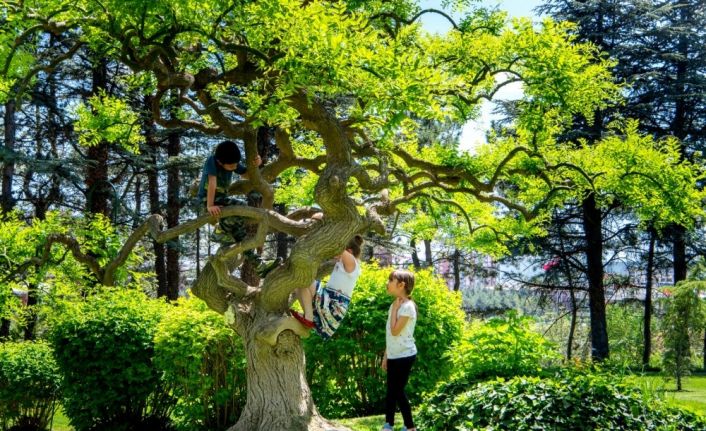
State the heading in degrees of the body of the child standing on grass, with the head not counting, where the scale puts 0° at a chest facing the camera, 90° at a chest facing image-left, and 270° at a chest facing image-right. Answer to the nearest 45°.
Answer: approximately 90°

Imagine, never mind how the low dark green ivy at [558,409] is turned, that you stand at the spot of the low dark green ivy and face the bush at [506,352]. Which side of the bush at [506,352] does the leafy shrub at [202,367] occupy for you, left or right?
left

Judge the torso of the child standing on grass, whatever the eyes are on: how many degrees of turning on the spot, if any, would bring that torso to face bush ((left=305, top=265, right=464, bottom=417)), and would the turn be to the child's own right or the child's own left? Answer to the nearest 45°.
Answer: approximately 90° to the child's own right

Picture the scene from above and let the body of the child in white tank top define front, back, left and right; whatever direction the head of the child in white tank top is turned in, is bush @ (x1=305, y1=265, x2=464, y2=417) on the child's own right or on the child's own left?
on the child's own right

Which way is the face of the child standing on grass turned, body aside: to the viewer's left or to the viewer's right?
to the viewer's left

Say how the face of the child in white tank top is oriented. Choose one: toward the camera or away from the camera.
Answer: away from the camera

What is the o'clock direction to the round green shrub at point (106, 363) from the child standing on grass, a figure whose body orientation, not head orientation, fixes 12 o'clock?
The round green shrub is roughly at 1 o'clock from the child standing on grass.

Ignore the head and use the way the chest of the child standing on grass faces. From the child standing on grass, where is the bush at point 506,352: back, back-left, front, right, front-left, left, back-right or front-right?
back-right
